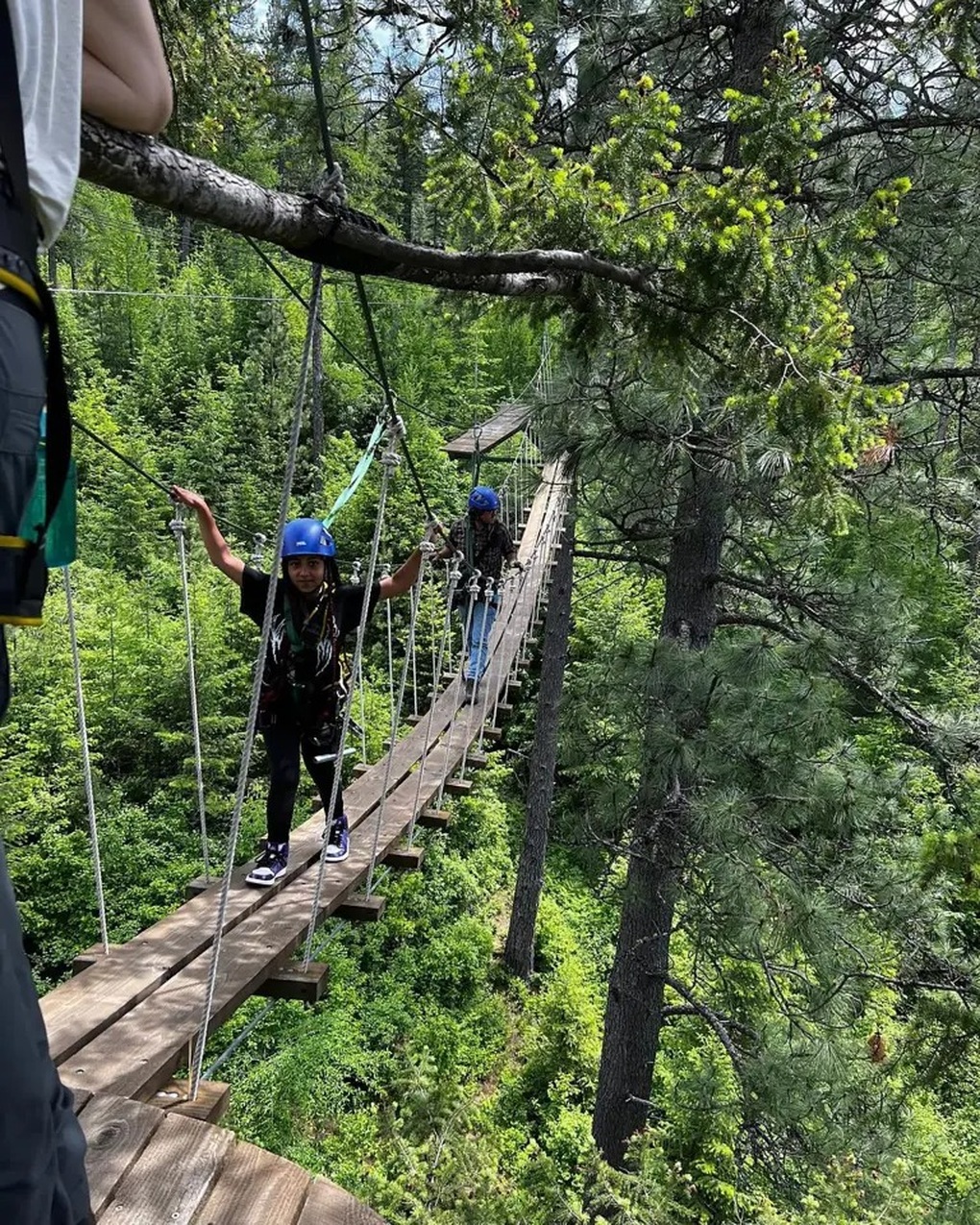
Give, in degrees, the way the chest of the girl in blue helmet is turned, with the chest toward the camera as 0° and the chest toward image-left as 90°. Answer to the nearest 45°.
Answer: approximately 0°

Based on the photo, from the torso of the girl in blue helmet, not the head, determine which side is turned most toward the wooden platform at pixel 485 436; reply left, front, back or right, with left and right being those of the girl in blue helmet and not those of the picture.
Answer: back

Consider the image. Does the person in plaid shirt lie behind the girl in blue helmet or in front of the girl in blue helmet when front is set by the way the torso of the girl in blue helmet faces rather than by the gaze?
behind
